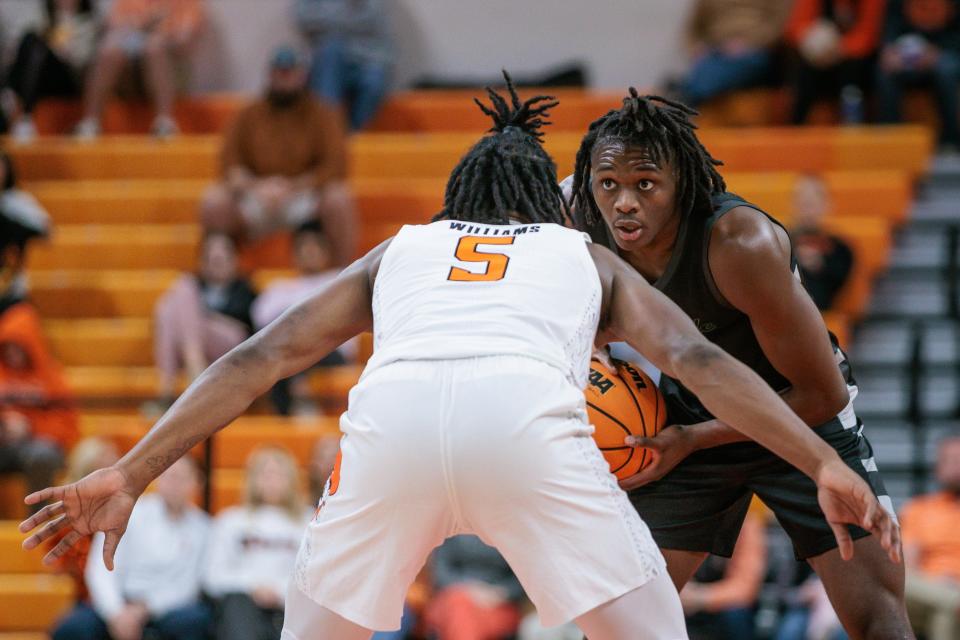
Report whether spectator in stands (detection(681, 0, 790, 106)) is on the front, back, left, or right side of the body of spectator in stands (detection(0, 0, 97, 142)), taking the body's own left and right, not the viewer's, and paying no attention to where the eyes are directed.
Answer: left

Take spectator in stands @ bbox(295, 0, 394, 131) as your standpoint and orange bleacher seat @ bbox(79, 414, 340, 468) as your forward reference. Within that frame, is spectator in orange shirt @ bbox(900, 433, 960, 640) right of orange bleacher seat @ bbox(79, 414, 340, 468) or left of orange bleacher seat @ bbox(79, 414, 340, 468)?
left

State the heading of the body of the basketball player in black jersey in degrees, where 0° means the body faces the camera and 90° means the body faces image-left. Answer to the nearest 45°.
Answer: approximately 45°

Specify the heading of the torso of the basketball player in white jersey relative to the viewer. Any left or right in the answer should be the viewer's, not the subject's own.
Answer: facing away from the viewer

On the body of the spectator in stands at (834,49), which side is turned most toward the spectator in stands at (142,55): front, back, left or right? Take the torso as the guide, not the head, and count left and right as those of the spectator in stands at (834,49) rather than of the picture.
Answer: right

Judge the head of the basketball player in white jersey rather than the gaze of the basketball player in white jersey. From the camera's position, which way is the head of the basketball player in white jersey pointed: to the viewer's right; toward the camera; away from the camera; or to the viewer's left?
away from the camera

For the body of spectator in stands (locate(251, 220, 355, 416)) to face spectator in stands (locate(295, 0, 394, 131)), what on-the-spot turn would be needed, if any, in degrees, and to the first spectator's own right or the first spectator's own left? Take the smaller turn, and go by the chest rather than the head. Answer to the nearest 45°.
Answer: approximately 180°

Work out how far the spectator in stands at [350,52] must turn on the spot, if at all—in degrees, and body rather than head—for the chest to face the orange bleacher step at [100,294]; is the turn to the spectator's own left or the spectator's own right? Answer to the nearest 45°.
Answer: approximately 45° to the spectator's own right

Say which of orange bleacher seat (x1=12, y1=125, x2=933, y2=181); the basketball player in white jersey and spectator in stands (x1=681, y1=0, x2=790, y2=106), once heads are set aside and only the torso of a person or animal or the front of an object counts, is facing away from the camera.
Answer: the basketball player in white jersey

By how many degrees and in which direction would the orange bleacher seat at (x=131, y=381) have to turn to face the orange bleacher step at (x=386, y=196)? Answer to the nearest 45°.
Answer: approximately 135° to its left

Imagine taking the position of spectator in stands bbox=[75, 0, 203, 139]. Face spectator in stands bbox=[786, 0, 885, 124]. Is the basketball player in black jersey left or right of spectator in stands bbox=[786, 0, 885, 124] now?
right

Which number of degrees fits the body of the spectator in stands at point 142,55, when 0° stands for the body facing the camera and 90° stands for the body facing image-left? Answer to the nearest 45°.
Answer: approximately 0°
